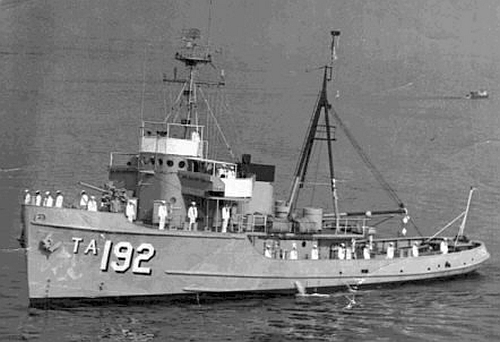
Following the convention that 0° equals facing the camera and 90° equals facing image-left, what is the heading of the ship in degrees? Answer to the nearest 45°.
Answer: approximately 45°
